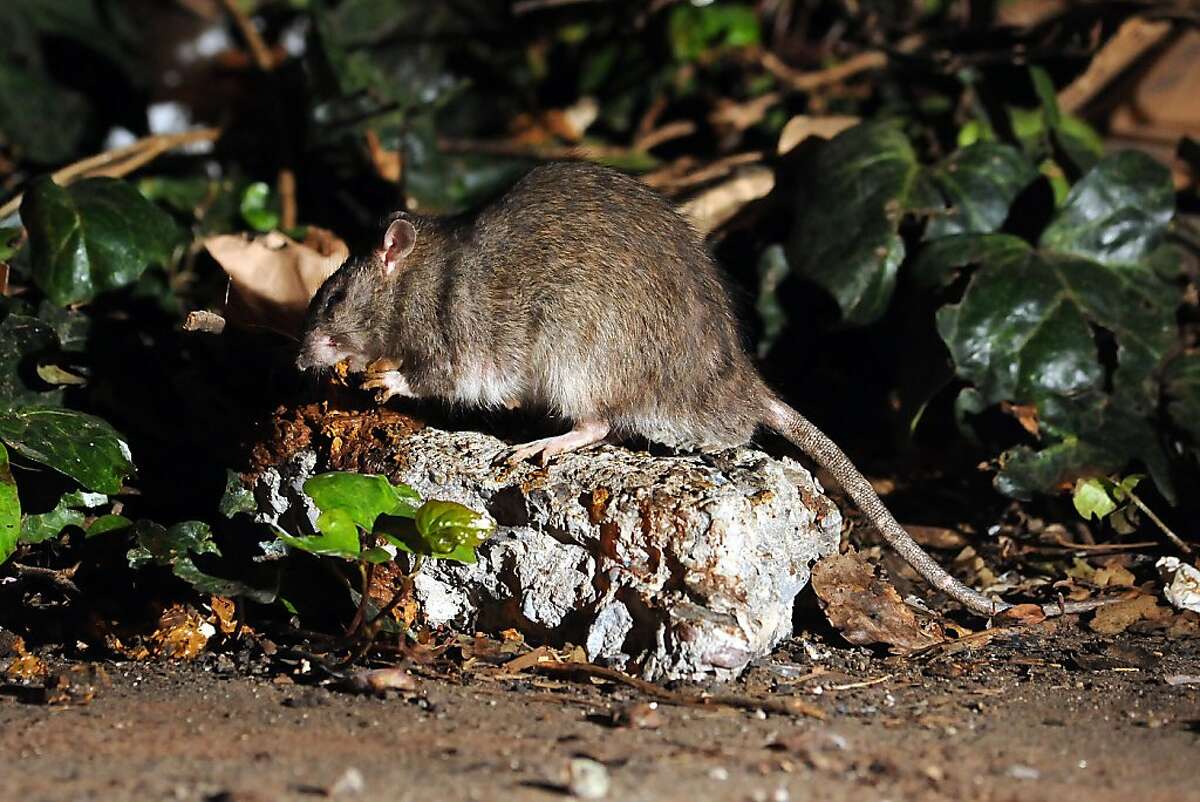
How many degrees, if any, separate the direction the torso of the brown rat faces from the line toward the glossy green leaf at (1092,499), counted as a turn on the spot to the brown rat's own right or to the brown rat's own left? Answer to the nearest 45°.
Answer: approximately 180°

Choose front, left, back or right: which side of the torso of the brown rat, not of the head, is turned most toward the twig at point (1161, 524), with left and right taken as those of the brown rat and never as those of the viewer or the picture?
back

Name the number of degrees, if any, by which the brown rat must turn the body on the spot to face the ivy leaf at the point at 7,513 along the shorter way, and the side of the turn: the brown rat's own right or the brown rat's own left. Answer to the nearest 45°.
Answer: approximately 45° to the brown rat's own left

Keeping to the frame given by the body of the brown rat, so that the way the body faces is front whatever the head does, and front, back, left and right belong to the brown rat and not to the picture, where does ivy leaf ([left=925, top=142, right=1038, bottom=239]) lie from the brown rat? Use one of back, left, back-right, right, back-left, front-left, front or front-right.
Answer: back-right

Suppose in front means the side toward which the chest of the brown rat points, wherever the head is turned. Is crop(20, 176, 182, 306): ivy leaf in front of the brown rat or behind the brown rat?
in front

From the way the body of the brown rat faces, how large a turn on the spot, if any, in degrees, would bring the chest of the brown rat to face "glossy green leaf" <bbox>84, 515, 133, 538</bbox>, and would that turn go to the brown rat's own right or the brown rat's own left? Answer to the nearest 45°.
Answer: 0° — it already faces it

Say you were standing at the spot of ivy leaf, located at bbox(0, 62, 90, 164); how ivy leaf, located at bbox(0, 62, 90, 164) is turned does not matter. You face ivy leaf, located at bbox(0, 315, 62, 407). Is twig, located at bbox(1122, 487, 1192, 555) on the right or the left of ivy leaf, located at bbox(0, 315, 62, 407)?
left

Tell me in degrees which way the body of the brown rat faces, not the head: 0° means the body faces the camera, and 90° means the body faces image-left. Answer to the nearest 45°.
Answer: approximately 90°

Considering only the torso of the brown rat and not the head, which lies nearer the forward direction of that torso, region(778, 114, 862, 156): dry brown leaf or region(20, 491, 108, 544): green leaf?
the green leaf

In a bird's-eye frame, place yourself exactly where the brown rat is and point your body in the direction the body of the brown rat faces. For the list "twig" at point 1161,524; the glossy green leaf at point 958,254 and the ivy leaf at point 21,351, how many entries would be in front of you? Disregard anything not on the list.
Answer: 1

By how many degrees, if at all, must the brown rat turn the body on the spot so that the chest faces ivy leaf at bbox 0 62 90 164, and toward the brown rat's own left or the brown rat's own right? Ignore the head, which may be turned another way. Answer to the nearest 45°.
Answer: approximately 45° to the brown rat's own right

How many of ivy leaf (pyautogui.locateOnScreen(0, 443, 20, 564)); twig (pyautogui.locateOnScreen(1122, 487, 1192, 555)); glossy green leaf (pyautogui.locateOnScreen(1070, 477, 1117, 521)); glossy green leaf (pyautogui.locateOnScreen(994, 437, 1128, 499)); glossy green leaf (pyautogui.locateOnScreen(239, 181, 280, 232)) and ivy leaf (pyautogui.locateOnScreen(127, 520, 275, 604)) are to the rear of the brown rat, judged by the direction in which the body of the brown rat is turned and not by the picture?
3

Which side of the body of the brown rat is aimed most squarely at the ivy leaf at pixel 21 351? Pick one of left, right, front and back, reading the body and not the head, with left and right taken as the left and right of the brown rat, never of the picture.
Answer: front
